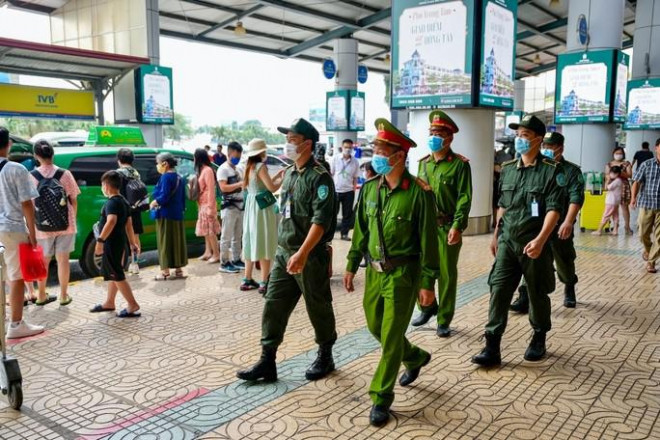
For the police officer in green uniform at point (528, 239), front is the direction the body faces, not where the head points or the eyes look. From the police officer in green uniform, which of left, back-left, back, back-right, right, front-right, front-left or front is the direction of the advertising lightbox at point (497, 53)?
back-right

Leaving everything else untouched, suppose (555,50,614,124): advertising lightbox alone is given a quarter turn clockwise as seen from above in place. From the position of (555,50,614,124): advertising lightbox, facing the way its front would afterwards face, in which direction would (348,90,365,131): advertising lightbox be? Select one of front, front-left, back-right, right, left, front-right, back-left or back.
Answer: front-right

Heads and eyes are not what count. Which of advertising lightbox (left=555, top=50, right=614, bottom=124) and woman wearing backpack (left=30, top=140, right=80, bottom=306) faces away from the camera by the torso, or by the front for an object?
the woman wearing backpack

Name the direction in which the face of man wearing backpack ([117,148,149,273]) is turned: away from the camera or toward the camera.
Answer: away from the camera

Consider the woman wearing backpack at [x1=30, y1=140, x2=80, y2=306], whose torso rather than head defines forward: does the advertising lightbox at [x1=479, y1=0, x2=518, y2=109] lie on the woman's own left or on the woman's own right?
on the woman's own right

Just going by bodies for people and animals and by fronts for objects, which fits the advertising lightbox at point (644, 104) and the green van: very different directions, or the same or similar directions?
very different directions

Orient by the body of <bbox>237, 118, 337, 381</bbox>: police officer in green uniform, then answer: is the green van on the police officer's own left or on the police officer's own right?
on the police officer's own right

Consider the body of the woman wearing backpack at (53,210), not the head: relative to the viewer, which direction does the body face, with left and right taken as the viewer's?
facing away from the viewer

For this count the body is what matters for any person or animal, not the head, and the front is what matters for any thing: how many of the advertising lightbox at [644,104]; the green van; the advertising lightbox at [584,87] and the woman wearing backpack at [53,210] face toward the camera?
2

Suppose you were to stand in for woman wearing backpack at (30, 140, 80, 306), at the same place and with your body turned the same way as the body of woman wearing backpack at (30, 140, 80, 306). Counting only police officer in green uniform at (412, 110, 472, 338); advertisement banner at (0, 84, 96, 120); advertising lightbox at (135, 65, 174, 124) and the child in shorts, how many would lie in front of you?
2

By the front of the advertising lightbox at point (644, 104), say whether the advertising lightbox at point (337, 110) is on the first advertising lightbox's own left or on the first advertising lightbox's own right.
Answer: on the first advertising lightbox's own right
